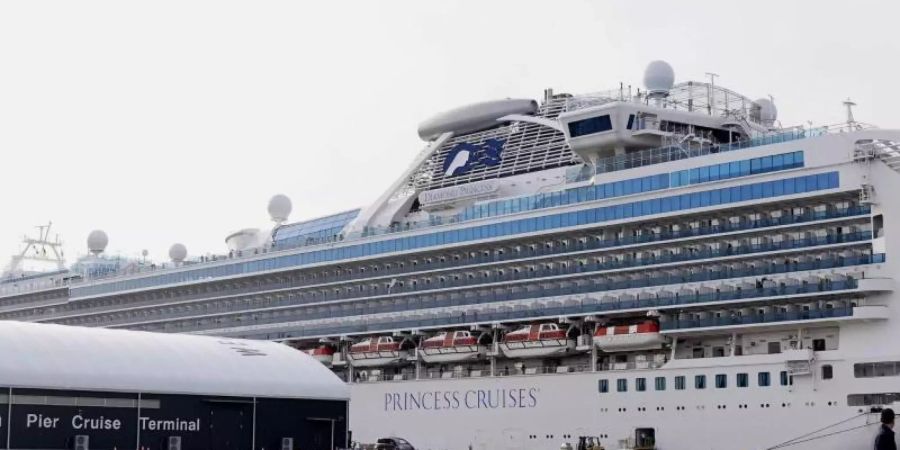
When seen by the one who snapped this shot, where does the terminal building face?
facing the viewer
